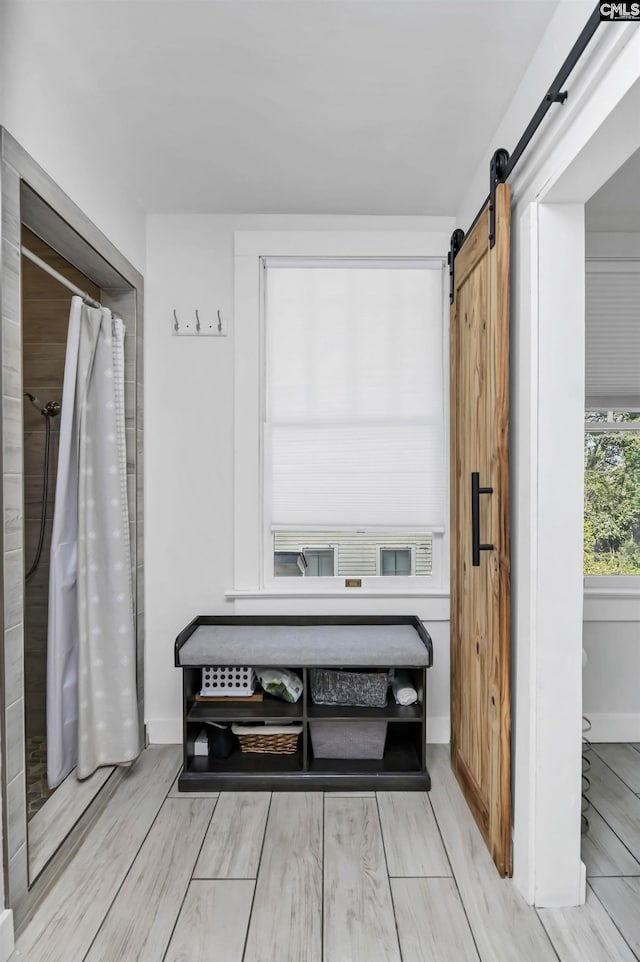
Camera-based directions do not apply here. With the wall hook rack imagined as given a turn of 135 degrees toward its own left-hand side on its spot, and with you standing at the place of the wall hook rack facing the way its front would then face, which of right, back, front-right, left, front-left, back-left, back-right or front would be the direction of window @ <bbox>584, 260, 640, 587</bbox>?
front-right

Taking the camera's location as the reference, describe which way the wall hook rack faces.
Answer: facing the viewer

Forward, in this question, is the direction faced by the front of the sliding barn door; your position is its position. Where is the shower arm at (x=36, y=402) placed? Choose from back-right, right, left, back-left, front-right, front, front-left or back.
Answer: front

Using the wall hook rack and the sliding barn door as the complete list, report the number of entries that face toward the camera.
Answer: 1

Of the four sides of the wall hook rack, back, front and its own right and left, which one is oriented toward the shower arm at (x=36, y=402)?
right

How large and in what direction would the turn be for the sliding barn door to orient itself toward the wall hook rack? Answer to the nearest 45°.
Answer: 0° — it already faces it

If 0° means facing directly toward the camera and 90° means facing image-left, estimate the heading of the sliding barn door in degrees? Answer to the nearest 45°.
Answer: approximately 90°

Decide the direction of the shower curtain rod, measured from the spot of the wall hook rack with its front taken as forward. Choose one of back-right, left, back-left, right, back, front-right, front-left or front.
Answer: front-right

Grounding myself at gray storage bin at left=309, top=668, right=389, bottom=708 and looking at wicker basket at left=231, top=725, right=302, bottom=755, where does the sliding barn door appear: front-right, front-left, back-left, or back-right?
back-left

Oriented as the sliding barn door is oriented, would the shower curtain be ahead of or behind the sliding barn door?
ahead

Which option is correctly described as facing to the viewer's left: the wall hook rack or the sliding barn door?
the sliding barn door

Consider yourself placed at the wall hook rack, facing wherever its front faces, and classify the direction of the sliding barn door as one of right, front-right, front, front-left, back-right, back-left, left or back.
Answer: front-left

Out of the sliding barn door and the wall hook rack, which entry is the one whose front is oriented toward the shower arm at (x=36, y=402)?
the sliding barn door
